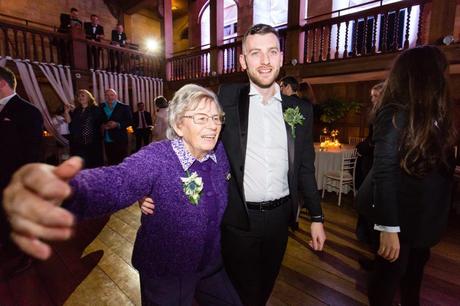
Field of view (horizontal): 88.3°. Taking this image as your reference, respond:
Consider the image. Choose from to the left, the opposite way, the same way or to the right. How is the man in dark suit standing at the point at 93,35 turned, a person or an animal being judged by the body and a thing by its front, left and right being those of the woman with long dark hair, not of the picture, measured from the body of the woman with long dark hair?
the opposite way

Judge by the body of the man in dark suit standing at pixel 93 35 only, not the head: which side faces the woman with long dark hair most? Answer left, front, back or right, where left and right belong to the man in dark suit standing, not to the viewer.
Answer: front

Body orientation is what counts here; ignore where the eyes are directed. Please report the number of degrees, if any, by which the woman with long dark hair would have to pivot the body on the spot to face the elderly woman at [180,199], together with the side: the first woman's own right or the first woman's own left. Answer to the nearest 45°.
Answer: approximately 90° to the first woman's own left

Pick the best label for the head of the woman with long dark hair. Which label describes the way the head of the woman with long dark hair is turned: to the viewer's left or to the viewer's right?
to the viewer's left

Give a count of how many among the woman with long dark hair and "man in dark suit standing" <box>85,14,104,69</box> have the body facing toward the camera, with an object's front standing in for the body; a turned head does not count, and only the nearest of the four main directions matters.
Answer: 1

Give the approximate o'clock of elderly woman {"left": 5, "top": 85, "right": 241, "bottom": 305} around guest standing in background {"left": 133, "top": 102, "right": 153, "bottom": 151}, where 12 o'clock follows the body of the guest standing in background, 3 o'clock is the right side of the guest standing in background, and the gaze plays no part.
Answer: The elderly woman is roughly at 12 o'clock from the guest standing in background.

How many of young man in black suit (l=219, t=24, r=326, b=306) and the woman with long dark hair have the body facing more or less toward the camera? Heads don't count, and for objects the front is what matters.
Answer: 1

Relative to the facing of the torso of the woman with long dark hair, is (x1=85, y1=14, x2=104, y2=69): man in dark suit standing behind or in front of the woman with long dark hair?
in front

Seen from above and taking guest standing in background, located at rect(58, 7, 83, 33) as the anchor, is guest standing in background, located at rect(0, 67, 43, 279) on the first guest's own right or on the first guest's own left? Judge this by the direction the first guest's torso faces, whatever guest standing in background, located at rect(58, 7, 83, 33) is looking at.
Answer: on the first guest's own right

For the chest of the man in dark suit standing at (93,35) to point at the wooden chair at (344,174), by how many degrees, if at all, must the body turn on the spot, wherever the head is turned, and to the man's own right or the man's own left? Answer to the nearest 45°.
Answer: approximately 45° to the man's own left
